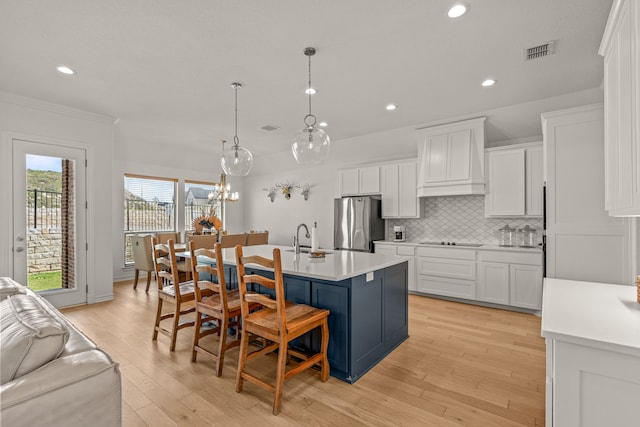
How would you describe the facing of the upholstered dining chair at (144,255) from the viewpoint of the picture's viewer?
facing away from the viewer and to the right of the viewer

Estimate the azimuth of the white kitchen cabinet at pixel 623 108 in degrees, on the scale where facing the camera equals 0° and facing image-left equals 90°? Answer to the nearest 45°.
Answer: approximately 90°

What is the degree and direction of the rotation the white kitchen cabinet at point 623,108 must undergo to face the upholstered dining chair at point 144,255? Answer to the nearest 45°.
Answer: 0° — it already faces it

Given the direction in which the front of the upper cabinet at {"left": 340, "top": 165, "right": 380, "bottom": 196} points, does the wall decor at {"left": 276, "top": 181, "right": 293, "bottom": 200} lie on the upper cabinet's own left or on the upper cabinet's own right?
on the upper cabinet's own right

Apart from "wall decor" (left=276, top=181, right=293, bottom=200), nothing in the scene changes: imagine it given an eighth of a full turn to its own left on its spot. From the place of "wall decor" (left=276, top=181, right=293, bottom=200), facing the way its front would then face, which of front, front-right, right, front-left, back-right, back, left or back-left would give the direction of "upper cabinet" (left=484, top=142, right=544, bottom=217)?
front-left

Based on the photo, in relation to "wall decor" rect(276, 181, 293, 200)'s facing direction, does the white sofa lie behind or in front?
in front

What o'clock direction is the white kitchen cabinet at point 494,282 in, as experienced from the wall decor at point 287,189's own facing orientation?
The white kitchen cabinet is roughly at 9 o'clock from the wall decor.

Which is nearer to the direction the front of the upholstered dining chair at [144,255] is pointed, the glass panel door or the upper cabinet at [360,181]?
the upper cabinet

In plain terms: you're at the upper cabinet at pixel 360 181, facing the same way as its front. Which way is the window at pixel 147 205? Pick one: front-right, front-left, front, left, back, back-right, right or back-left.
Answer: front-right
